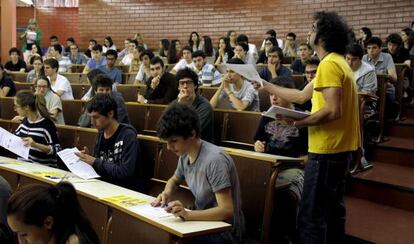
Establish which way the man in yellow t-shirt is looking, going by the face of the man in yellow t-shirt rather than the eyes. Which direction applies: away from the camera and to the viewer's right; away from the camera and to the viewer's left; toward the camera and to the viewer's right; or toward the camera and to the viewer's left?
away from the camera and to the viewer's left

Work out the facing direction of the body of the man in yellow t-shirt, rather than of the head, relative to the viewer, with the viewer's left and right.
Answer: facing to the left of the viewer

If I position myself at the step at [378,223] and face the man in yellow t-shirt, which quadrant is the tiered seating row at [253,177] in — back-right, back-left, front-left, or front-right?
front-right

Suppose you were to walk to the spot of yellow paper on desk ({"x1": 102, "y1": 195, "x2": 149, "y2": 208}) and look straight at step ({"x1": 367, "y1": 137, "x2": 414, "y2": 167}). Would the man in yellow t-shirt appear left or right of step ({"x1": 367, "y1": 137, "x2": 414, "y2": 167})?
right

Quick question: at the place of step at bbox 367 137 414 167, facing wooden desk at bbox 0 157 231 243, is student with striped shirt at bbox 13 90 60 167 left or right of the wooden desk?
right

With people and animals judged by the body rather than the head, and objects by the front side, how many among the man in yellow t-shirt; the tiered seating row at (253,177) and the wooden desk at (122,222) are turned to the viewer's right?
0

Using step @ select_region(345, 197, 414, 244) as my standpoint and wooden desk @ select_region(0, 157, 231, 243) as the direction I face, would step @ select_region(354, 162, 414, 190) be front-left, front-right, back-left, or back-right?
back-right

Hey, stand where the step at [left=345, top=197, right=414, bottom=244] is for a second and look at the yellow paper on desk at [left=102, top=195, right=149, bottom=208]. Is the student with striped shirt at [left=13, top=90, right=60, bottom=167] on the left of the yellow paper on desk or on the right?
right
